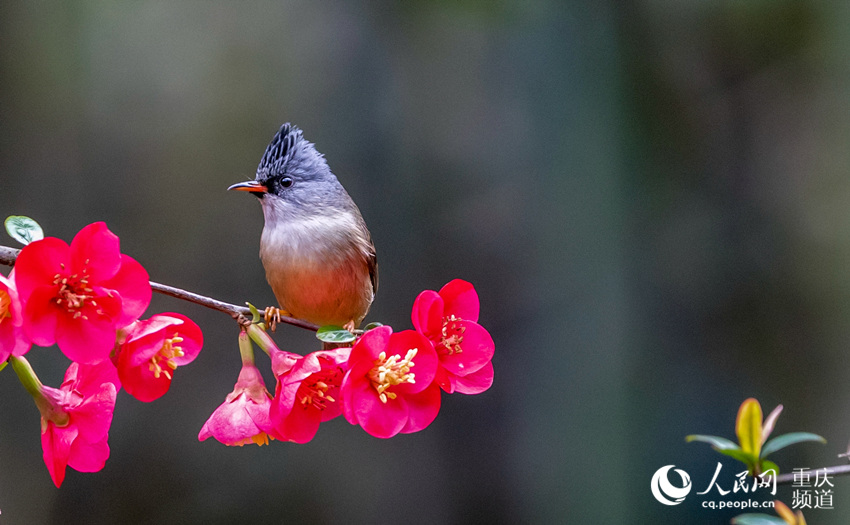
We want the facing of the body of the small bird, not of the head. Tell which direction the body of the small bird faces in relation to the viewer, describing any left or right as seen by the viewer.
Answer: facing the viewer and to the left of the viewer

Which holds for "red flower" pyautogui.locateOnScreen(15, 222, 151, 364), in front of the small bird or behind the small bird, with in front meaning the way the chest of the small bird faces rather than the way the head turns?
in front

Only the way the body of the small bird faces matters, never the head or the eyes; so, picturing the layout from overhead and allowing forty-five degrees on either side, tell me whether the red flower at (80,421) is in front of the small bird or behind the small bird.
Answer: in front

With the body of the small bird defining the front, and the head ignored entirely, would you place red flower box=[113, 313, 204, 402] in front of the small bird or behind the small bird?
in front
